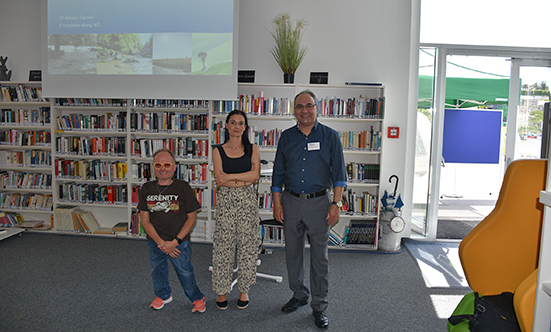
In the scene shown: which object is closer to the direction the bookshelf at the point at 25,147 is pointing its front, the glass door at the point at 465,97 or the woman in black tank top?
the woman in black tank top

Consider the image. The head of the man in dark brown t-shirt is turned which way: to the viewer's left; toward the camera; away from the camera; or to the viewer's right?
toward the camera

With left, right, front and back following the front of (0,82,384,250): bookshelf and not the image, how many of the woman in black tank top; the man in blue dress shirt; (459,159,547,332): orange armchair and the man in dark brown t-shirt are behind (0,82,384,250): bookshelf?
0

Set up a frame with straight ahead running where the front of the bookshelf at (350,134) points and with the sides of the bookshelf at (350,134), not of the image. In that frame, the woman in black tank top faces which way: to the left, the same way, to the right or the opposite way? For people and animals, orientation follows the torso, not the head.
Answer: the same way

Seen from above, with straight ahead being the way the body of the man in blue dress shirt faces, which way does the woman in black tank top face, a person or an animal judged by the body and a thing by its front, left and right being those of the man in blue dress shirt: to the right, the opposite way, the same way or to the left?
the same way

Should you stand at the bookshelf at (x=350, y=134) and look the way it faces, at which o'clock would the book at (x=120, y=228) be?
The book is roughly at 3 o'clock from the bookshelf.

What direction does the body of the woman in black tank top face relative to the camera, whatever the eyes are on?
toward the camera

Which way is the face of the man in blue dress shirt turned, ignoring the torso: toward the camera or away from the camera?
toward the camera

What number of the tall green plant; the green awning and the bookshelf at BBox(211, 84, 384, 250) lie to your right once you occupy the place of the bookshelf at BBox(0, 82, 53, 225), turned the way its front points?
0

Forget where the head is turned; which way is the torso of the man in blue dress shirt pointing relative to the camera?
toward the camera

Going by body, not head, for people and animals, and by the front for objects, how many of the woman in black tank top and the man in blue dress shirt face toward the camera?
2

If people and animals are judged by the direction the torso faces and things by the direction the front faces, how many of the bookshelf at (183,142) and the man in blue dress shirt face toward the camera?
2

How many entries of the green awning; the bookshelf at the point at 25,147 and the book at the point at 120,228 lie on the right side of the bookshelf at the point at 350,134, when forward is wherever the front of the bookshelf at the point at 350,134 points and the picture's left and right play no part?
2

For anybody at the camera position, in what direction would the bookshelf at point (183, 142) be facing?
facing the viewer

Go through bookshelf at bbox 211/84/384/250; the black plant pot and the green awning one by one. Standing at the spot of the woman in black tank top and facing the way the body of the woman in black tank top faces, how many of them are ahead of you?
0

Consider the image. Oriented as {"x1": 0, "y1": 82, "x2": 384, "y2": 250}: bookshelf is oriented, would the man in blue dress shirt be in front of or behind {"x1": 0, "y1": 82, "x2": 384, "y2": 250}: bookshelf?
in front
